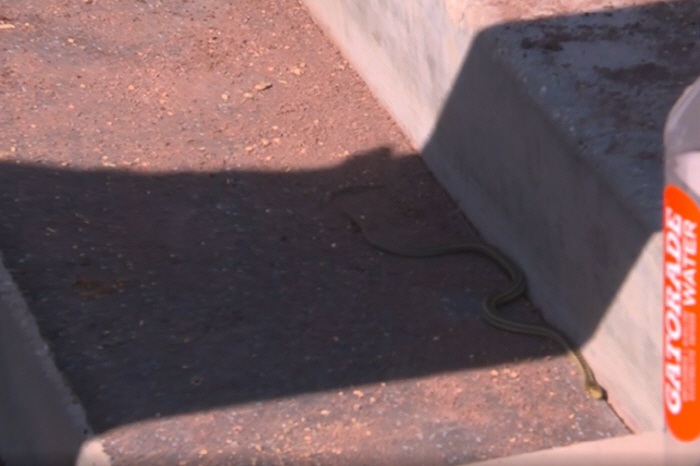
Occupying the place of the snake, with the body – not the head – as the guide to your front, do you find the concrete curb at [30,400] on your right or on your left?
on your right

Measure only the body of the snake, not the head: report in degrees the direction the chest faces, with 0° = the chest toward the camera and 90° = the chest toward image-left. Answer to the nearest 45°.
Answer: approximately 315°

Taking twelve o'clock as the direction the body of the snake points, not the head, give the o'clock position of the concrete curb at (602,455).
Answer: The concrete curb is roughly at 1 o'clock from the snake.
